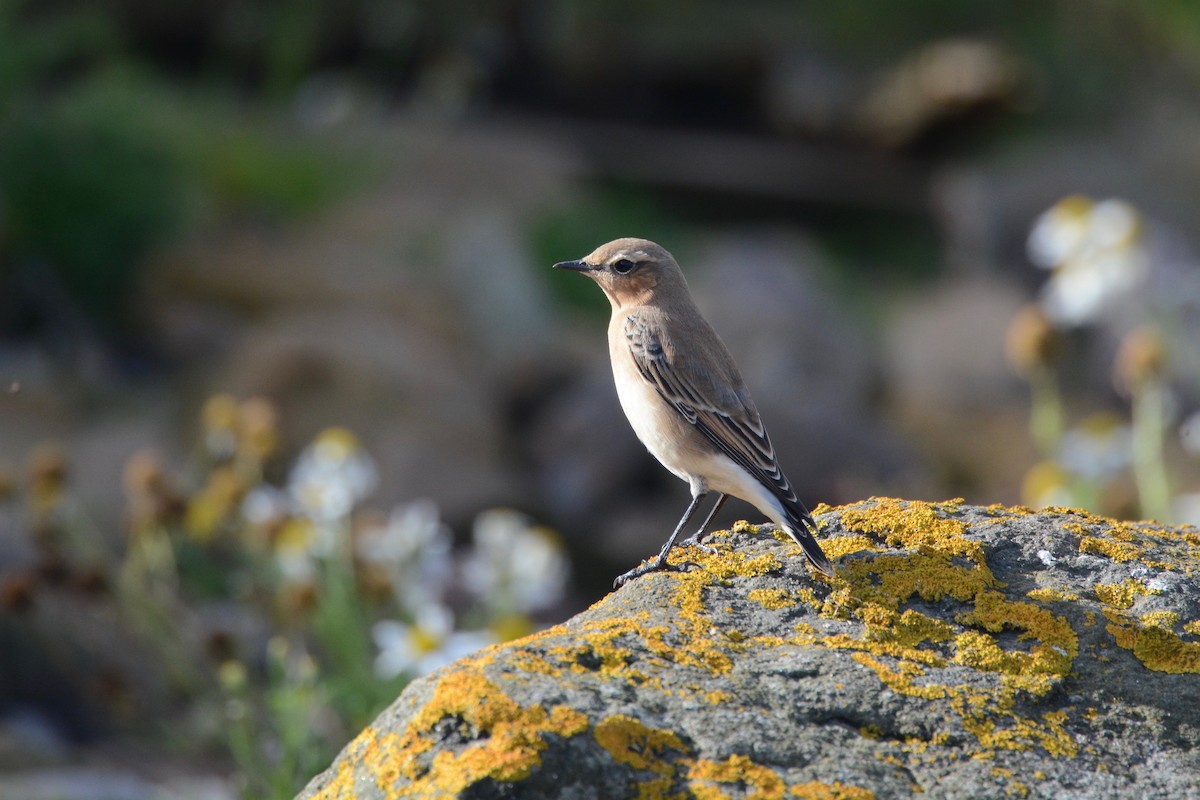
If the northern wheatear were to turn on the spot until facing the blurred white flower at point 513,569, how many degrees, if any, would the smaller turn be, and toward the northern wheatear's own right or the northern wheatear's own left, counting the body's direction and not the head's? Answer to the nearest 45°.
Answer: approximately 45° to the northern wheatear's own right

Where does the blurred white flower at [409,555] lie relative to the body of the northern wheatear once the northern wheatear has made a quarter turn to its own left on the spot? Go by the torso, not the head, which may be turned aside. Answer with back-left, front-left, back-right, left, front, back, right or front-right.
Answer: back-right

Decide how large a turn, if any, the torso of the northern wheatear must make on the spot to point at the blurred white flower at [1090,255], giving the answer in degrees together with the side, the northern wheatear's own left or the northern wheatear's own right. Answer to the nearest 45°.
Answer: approximately 135° to the northern wheatear's own right

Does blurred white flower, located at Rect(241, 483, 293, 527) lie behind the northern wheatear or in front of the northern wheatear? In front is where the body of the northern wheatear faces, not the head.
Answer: in front

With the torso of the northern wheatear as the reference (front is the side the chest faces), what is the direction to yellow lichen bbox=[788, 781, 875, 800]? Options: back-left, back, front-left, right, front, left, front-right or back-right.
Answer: left

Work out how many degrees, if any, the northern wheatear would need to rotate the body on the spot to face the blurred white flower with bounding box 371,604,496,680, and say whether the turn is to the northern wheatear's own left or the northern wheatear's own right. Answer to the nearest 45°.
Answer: approximately 45° to the northern wheatear's own right

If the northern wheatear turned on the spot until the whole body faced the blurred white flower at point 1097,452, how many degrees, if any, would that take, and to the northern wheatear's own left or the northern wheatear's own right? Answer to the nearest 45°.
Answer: approximately 135° to the northern wheatear's own right

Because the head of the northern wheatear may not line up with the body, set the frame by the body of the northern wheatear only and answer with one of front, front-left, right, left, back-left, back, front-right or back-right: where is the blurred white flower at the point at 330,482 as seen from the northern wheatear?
front-right

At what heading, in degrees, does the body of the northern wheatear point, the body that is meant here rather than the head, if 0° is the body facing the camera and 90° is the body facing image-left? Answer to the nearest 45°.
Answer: approximately 90°

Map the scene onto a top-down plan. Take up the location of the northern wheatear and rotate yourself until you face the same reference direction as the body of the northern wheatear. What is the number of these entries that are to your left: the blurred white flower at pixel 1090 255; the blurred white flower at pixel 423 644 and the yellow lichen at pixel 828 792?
1
